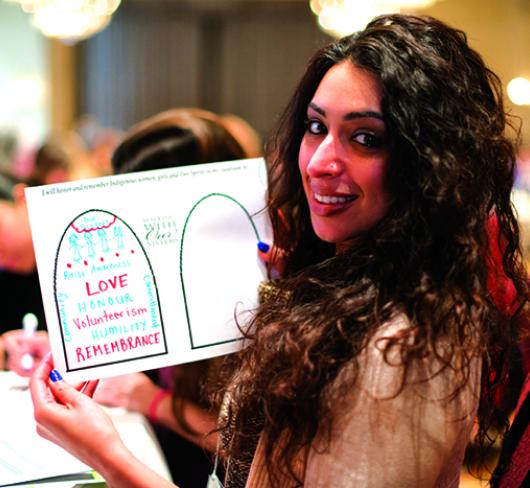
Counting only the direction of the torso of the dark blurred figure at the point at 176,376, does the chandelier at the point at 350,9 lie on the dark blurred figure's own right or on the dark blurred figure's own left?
on the dark blurred figure's own right
